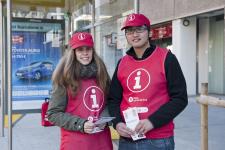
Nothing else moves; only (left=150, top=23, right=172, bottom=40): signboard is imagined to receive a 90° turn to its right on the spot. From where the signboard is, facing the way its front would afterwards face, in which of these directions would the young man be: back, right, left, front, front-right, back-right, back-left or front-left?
back-left

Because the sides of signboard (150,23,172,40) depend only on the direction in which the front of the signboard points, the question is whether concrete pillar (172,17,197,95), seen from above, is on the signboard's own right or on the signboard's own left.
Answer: on the signboard's own left

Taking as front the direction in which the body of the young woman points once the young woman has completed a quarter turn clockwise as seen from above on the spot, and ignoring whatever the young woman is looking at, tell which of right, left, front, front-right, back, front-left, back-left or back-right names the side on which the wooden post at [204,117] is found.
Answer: back

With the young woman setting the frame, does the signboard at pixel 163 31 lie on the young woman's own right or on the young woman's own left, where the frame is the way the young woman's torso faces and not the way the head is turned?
on the young woman's own left

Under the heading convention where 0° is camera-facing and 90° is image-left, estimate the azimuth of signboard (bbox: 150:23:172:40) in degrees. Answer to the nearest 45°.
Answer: approximately 45°

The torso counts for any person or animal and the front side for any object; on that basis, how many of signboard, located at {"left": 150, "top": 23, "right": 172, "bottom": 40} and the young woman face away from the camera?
0
